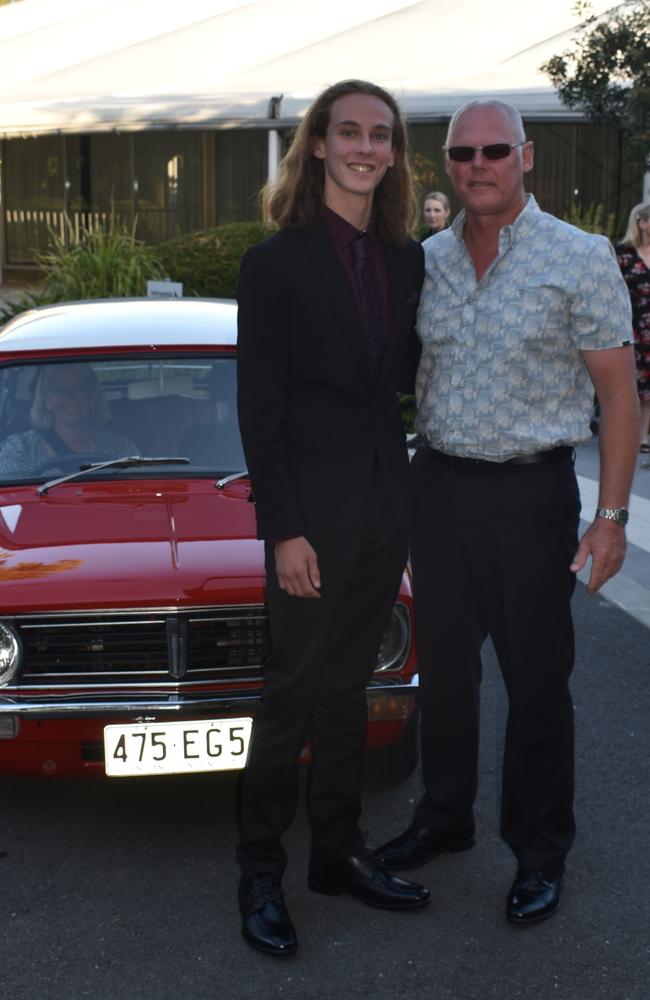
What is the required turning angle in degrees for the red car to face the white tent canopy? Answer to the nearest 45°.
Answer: approximately 180°

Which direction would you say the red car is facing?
toward the camera

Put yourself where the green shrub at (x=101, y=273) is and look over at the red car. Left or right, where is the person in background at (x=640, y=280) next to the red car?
left

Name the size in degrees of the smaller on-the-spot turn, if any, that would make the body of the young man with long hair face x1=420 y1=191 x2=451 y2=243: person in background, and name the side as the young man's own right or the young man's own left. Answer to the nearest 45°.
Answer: approximately 135° to the young man's own left

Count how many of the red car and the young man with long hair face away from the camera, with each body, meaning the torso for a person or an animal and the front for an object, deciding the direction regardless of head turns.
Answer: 0

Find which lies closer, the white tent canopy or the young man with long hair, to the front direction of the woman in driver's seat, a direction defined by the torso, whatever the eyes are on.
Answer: the young man with long hair

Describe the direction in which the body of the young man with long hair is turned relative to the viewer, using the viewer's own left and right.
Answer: facing the viewer and to the right of the viewer

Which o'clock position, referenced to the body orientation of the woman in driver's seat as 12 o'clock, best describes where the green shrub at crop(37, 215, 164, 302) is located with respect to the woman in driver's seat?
The green shrub is roughly at 6 o'clock from the woman in driver's seat.

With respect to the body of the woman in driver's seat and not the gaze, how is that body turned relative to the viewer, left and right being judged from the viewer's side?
facing the viewer

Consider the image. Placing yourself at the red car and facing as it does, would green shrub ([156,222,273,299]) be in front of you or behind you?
behind

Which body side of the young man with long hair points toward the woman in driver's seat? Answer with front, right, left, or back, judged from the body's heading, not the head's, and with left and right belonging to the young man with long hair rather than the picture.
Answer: back

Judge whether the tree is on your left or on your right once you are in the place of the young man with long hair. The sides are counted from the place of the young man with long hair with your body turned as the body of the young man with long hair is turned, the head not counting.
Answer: on your left
